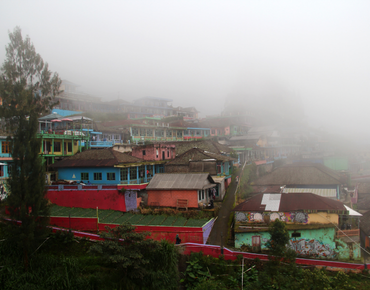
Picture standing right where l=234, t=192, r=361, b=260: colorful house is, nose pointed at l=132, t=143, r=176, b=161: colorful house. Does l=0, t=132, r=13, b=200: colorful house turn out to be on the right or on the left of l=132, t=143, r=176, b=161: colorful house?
left

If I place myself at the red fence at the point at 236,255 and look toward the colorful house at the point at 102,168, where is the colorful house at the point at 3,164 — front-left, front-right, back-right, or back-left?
front-left

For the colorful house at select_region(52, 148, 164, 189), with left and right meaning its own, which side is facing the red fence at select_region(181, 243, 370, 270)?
front

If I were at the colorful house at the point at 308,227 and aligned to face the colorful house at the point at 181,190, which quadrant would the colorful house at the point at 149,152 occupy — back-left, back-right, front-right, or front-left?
front-right

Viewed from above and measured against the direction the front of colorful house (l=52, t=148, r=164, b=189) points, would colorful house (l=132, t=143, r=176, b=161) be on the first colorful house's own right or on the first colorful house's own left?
on the first colorful house's own left

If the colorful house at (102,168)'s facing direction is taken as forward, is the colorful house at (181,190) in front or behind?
in front

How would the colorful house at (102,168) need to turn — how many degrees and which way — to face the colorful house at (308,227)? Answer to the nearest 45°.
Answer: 0° — it already faces it

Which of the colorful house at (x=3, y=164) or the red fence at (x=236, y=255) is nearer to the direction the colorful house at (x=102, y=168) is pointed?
the red fence

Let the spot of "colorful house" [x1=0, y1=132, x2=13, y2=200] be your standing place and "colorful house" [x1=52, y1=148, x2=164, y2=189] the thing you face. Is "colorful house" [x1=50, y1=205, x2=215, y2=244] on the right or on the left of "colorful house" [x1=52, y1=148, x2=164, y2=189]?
right

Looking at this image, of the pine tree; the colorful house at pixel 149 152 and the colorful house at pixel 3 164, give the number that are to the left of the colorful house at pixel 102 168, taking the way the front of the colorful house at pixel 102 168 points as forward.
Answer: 1

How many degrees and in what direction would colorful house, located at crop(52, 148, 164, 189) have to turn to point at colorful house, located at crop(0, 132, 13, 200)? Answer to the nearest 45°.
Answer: approximately 135° to its right

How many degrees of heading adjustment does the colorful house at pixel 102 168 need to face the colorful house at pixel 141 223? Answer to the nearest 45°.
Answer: approximately 45° to its right

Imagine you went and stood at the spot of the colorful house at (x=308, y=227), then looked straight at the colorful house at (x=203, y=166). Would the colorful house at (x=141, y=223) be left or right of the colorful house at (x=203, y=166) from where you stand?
left

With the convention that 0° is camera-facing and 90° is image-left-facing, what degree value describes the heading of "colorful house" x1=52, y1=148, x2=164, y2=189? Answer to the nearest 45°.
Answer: approximately 315°
